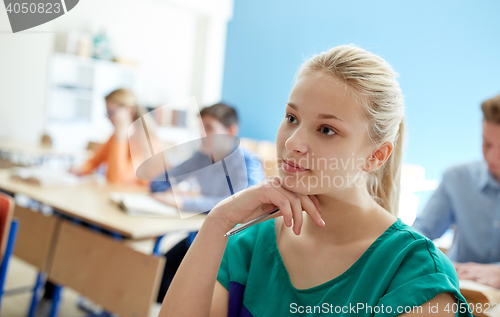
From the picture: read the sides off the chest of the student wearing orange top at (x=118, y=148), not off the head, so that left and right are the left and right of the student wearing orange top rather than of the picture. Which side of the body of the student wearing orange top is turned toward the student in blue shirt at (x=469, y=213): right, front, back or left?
left

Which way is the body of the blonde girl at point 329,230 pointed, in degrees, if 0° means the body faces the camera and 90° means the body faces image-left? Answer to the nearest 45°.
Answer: approximately 45°

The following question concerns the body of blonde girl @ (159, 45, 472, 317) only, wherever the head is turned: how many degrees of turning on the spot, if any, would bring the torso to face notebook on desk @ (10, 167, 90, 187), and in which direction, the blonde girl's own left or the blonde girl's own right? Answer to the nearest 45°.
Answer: approximately 90° to the blonde girl's own right

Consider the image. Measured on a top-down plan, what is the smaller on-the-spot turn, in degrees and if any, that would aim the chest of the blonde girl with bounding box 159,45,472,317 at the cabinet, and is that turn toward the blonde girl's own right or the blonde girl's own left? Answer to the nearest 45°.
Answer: approximately 90° to the blonde girl's own right

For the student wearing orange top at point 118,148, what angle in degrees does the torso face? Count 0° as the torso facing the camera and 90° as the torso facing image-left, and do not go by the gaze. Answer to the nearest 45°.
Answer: approximately 45°

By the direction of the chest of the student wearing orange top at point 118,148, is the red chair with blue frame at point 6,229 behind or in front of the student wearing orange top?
in front

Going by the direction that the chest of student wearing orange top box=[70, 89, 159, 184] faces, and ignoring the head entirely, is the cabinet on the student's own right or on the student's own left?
on the student's own right

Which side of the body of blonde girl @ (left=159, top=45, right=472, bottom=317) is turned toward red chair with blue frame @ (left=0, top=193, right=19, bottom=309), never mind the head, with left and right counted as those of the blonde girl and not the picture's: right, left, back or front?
right
